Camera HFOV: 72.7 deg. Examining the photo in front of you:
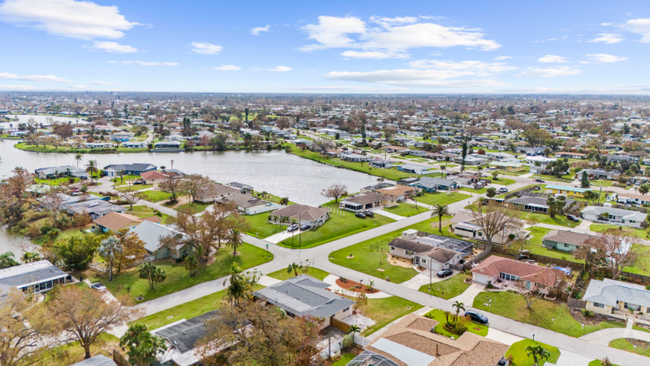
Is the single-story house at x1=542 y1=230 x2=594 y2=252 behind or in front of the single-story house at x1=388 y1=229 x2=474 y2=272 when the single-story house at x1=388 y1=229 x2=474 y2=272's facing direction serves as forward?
behind

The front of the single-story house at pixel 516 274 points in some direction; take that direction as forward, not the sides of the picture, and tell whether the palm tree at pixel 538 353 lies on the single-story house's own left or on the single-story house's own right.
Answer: on the single-story house's own left

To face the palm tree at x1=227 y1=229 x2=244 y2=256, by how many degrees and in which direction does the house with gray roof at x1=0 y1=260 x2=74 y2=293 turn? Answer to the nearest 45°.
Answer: approximately 45° to its left

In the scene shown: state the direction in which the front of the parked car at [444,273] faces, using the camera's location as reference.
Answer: facing away from the viewer and to the right of the viewer

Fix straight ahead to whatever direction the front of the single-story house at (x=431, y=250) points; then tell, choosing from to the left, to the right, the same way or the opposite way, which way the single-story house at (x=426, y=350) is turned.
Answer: the opposite way

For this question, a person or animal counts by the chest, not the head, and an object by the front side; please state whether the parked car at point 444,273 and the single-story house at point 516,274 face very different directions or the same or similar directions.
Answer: very different directions

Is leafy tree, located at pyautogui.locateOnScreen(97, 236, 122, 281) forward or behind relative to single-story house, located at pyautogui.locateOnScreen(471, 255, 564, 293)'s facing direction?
forward

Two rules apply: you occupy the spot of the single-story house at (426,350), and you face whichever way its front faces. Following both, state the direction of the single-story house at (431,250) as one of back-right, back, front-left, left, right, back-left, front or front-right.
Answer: front-left

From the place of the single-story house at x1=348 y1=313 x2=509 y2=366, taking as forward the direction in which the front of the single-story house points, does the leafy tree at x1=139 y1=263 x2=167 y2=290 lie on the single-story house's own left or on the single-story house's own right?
on the single-story house's own left

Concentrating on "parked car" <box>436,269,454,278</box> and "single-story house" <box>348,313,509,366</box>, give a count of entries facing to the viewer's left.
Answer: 0

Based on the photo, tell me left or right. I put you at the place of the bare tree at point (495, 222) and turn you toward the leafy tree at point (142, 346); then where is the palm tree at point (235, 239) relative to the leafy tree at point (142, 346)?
right

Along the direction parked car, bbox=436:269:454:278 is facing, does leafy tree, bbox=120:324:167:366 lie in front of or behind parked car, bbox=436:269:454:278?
behind

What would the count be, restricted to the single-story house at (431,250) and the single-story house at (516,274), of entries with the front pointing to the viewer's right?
0

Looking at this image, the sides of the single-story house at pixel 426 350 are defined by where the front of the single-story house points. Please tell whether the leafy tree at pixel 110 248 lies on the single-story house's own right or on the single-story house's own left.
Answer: on the single-story house's own left
